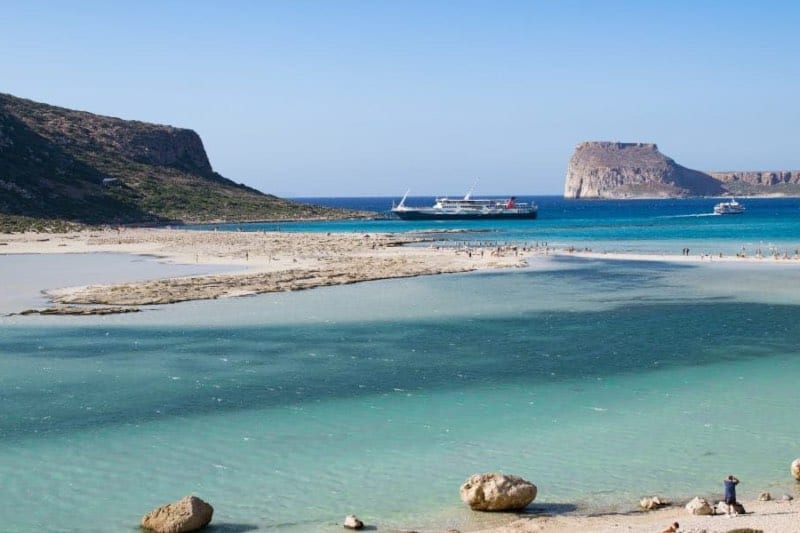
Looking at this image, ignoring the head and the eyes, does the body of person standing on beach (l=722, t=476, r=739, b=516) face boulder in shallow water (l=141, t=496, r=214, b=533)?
no

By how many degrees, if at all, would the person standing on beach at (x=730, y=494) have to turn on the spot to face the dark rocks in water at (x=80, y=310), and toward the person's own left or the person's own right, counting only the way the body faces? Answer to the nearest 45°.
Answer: approximately 45° to the person's own left

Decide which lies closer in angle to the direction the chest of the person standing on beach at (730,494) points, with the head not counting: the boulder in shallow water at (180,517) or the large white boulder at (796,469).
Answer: the large white boulder

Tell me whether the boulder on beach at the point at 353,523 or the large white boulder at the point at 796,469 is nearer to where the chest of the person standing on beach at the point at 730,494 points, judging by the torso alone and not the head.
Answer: the large white boulder

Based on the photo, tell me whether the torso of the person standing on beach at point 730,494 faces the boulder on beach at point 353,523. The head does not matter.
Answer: no

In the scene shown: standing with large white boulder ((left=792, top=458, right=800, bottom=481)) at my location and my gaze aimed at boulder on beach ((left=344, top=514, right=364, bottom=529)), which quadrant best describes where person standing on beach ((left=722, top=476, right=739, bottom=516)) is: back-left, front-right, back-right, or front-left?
front-left

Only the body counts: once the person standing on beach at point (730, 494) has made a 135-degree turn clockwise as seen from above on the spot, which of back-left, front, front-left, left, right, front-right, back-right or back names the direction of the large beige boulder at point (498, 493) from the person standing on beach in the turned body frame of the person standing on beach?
back-right

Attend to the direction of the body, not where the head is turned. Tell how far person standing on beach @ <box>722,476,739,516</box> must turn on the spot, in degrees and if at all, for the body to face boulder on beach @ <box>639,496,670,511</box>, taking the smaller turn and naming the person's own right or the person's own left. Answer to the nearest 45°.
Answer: approximately 90° to the person's own left

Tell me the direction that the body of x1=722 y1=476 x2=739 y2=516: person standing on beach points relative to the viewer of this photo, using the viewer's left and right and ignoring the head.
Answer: facing away from the viewer

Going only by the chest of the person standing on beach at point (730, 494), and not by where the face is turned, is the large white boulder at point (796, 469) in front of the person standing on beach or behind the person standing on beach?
in front
